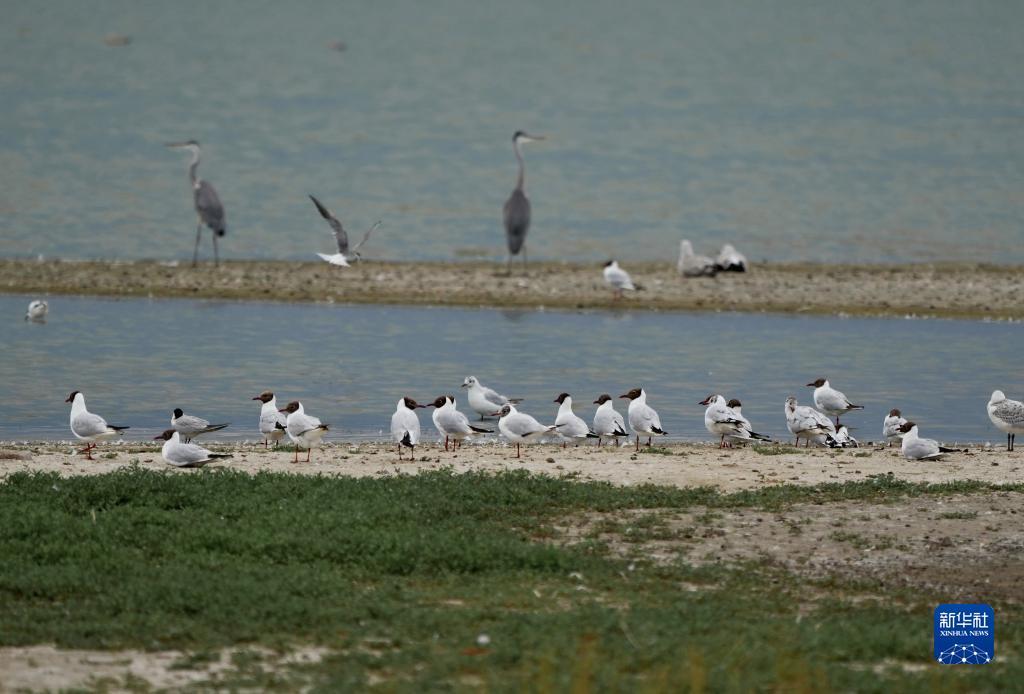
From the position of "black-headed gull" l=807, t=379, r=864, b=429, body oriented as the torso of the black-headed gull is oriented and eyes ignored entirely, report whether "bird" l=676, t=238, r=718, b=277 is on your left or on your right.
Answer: on your right

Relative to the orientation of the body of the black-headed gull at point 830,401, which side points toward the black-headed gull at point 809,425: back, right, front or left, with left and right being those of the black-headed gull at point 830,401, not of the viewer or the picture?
left

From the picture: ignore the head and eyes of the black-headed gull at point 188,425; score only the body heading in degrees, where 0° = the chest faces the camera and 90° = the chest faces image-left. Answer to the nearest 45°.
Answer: approximately 90°

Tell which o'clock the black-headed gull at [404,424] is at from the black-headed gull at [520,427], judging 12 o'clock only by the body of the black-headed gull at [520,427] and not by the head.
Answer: the black-headed gull at [404,424] is roughly at 11 o'clock from the black-headed gull at [520,427].

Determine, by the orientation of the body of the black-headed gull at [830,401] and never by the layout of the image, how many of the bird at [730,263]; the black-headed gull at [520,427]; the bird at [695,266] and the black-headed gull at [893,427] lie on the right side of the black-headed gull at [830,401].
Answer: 2

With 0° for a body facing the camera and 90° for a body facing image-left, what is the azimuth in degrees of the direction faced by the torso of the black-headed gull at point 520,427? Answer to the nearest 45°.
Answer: approximately 90°

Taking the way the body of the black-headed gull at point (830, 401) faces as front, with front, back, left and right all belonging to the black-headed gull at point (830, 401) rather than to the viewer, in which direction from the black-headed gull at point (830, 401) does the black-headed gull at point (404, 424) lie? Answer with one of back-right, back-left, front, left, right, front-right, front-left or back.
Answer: front-left

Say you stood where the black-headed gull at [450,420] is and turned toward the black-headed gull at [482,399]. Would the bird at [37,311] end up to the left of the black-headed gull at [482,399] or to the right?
left

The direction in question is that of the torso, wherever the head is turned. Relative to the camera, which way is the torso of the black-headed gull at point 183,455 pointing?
to the viewer's left

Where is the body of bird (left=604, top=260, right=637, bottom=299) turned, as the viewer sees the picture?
to the viewer's left

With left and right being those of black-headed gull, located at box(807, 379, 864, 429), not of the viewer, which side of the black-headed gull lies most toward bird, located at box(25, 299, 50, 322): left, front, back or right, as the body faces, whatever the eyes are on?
front

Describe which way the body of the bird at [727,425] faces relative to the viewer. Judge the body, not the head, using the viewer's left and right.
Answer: facing to the left of the viewer

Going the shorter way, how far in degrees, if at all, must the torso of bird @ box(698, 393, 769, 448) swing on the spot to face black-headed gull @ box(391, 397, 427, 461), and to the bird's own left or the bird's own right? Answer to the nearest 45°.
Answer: approximately 45° to the bird's own left
